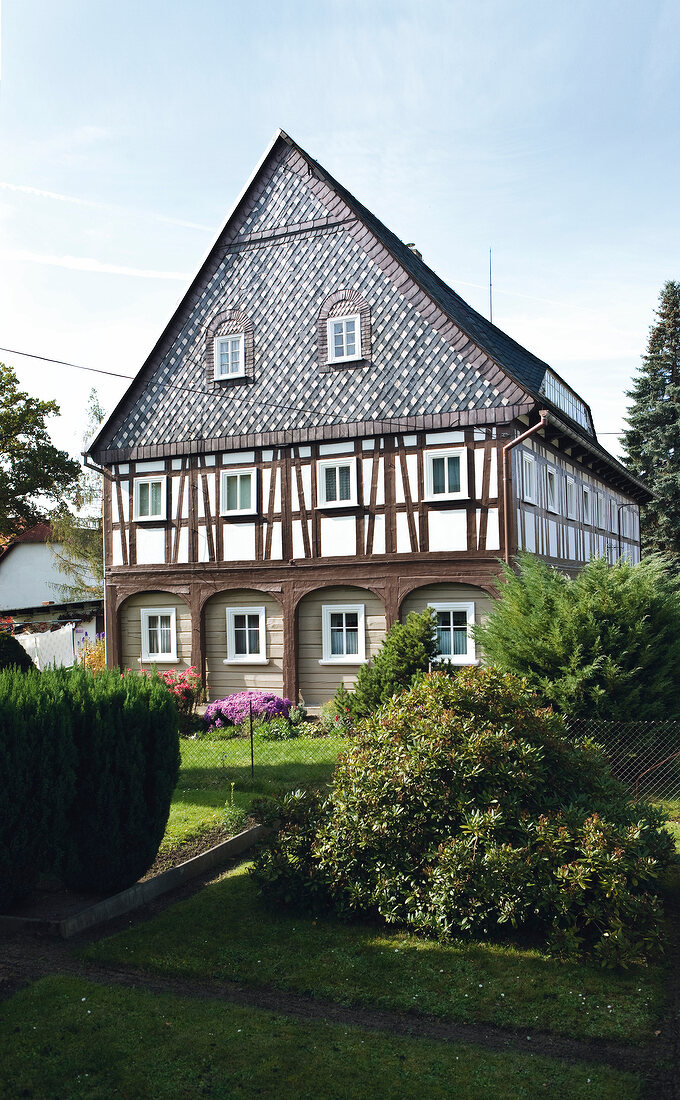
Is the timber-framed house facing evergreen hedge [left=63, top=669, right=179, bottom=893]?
yes

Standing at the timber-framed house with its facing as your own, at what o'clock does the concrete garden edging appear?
The concrete garden edging is roughly at 12 o'clock from the timber-framed house.

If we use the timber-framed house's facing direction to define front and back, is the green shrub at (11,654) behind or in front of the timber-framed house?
in front

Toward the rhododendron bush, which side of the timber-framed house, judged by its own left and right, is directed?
front

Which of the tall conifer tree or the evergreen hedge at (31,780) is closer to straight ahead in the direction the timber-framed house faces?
the evergreen hedge

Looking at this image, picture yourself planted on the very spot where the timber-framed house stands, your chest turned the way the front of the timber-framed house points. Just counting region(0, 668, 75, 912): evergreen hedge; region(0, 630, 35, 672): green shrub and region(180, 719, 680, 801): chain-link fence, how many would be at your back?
0

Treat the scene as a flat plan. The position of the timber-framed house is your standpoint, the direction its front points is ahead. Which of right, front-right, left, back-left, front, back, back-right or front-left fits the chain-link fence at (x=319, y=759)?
front

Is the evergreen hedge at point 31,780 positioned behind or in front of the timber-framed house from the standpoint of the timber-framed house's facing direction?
in front

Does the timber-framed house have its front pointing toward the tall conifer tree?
no

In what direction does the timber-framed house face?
toward the camera
